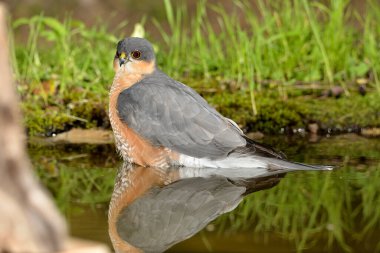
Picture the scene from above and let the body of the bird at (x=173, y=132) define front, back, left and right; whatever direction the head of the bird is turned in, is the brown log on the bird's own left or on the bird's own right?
on the bird's own left

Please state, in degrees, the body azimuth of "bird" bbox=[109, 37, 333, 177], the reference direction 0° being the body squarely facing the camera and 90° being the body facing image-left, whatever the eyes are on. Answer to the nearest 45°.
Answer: approximately 90°
